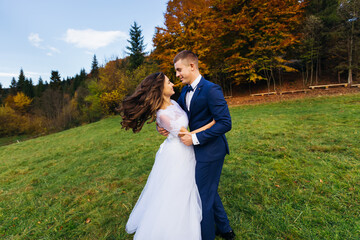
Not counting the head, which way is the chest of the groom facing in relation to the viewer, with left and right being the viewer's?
facing the viewer and to the left of the viewer

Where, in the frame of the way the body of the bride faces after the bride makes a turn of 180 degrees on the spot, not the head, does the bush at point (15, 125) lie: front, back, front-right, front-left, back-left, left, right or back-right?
front-right

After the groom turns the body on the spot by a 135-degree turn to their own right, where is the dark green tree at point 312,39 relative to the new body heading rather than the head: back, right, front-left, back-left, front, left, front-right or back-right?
front-right

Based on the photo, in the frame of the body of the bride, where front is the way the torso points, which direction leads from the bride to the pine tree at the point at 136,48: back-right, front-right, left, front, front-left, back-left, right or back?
left

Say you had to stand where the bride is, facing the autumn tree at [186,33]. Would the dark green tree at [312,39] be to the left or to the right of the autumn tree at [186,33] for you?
right

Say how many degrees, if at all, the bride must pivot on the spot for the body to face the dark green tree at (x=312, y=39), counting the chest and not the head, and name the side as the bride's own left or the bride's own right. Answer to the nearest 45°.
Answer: approximately 45° to the bride's own left

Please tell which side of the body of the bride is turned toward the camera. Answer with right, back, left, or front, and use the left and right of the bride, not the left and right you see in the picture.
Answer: right

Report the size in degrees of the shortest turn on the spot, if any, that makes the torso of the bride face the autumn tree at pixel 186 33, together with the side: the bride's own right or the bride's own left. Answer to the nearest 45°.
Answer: approximately 90° to the bride's own left

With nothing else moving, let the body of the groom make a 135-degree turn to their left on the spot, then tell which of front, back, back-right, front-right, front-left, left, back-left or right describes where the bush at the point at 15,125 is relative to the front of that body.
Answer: back-left

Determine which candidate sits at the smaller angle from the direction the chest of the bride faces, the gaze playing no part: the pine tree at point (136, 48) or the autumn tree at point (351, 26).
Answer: the autumn tree

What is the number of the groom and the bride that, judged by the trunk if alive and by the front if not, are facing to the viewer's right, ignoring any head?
1

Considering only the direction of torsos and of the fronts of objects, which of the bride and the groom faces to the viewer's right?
the bride

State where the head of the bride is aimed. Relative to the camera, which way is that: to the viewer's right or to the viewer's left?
to the viewer's right
